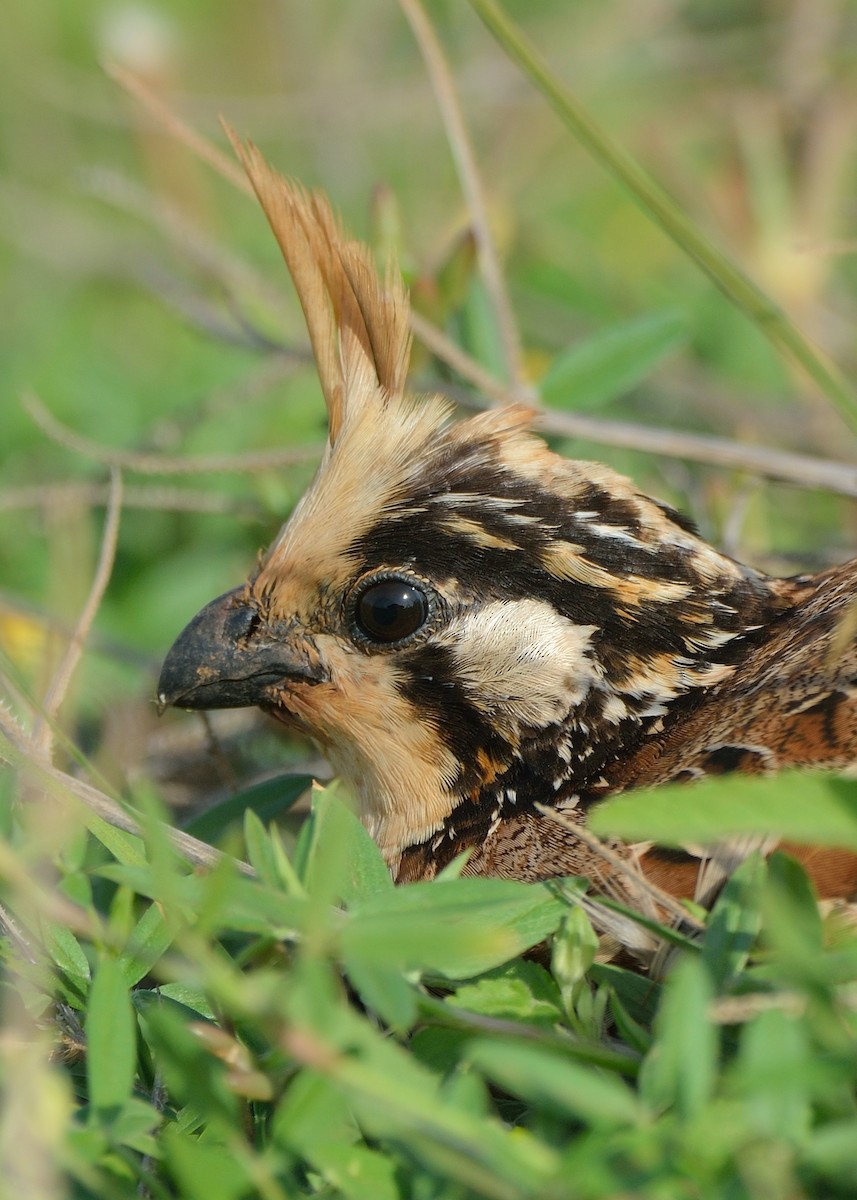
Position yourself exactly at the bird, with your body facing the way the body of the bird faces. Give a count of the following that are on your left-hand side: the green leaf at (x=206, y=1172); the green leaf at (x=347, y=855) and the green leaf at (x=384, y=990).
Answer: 3

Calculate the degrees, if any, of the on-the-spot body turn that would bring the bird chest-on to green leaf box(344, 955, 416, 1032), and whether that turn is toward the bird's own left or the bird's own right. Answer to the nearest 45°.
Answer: approximately 90° to the bird's own left

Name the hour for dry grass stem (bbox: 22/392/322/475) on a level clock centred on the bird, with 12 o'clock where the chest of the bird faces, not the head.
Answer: The dry grass stem is roughly at 1 o'clock from the bird.

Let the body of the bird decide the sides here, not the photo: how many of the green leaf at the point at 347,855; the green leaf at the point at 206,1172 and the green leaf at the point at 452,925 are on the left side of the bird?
3

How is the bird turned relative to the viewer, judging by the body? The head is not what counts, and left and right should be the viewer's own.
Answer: facing to the left of the viewer

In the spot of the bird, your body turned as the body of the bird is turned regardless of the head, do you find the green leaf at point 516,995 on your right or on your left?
on your left

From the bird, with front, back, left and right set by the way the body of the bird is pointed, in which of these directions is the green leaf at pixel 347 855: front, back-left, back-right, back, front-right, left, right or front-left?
left

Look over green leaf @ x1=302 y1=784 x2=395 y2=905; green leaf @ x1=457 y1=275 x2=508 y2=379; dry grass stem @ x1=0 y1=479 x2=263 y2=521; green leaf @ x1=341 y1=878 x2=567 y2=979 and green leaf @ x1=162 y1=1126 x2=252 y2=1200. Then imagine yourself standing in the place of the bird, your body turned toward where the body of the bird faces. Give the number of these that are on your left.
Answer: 3

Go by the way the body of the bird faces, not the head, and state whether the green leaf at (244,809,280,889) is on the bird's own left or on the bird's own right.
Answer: on the bird's own left

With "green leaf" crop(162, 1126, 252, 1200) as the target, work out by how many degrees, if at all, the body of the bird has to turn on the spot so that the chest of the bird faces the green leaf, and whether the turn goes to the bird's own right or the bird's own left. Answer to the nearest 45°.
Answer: approximately 90° to the bird's own left

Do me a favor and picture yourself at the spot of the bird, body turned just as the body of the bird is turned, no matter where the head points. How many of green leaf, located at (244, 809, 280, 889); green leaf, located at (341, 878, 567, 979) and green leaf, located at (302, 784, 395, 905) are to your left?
3
